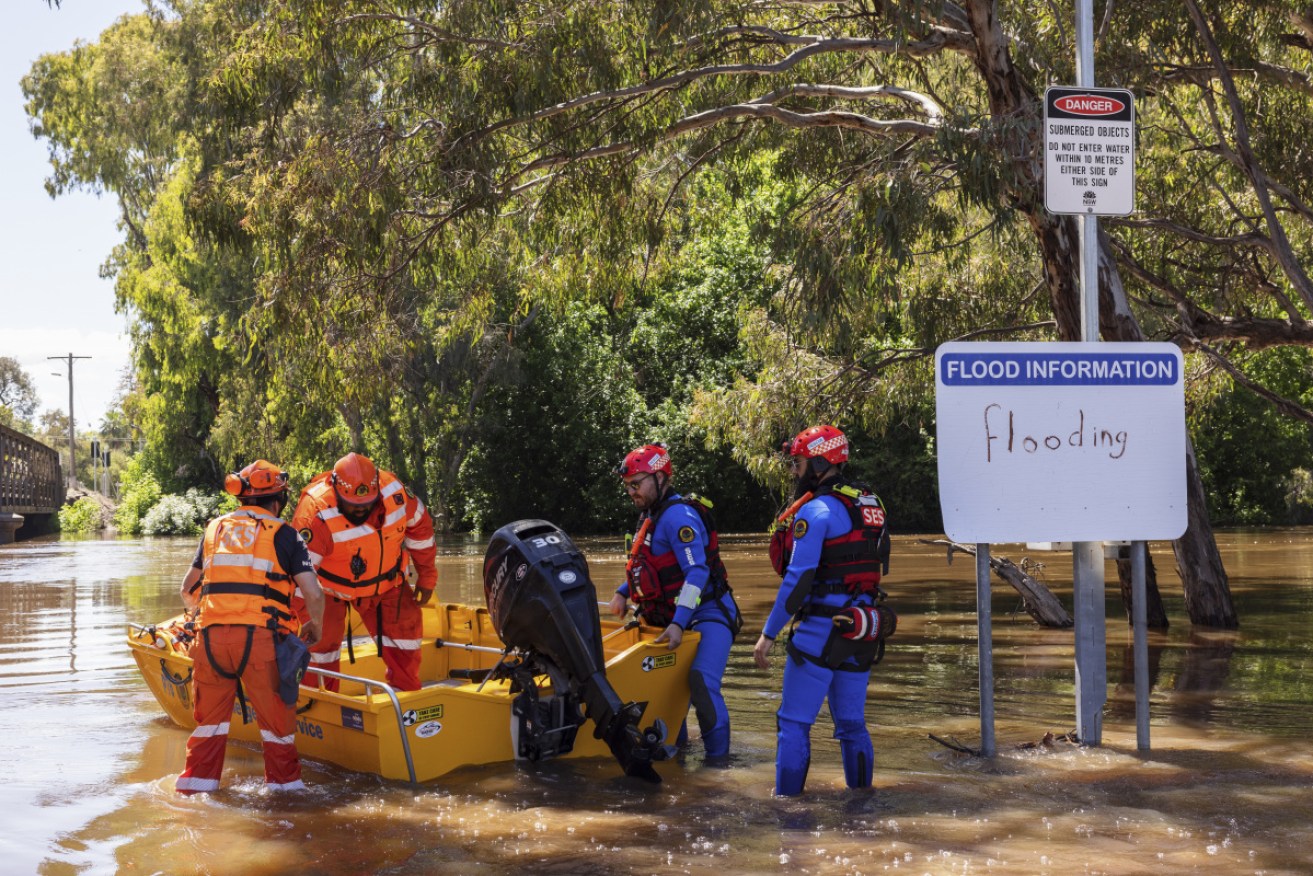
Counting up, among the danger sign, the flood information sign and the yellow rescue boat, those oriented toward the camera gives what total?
2

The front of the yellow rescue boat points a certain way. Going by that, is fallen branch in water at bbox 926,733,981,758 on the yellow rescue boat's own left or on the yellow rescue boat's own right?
on the yellow rescue boat's own right

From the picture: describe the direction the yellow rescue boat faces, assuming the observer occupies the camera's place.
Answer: facing away from the viewer and to the left of the viewer

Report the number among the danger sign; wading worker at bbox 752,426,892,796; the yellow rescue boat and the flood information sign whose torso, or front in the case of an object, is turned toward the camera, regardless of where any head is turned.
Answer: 2

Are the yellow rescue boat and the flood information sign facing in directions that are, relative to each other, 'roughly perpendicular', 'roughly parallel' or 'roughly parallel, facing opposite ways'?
roughly perpendicular

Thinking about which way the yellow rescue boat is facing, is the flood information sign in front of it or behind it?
behind

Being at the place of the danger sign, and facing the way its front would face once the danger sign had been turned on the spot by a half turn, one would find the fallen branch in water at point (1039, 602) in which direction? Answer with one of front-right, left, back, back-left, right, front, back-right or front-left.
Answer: front
